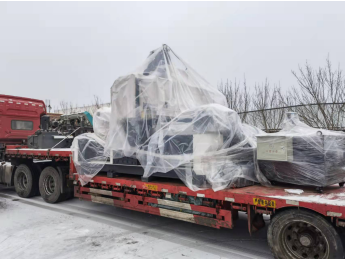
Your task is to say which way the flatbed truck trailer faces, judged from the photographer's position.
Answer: facing away from the viewer and to the left of the viewer
